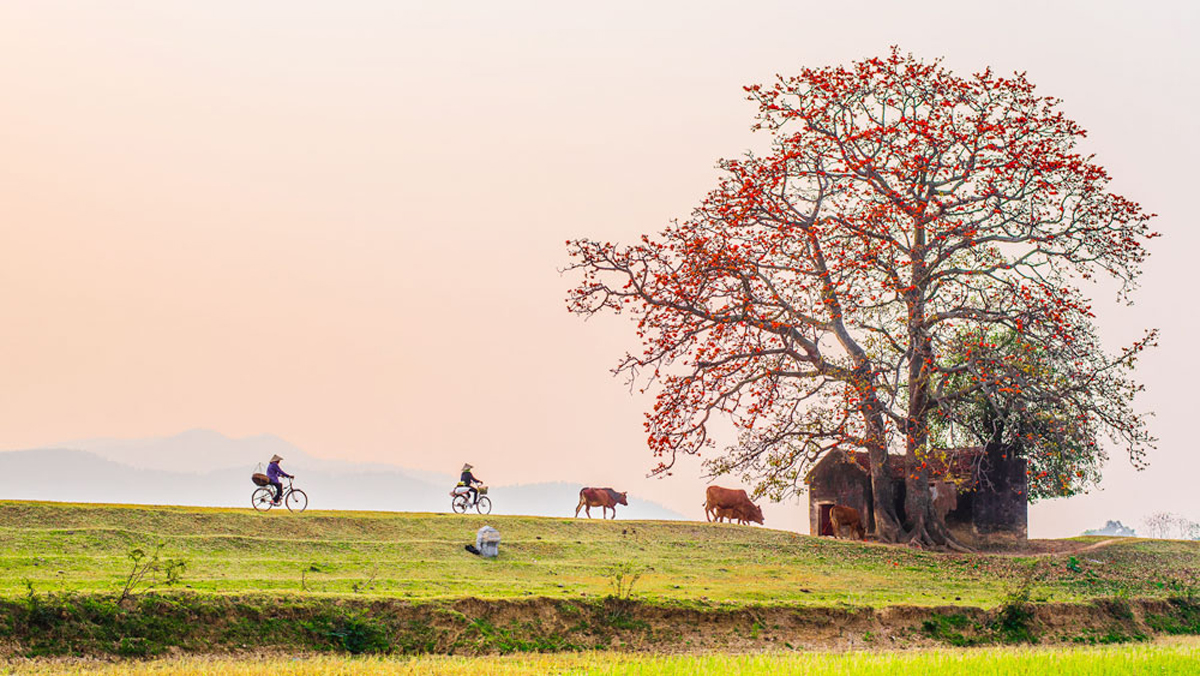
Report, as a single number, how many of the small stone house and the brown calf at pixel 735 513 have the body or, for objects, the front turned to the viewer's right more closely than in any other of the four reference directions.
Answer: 1

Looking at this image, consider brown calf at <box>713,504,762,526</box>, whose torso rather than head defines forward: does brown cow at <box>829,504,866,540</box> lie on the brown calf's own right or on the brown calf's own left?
on the brown calf's own right

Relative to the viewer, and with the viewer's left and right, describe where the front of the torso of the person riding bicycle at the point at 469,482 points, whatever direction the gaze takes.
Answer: facing to the right of the viewer

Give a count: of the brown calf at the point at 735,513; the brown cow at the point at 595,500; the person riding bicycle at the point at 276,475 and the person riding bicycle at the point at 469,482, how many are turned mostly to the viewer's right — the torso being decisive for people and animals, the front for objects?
4

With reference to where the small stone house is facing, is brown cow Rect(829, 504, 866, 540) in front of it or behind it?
in front

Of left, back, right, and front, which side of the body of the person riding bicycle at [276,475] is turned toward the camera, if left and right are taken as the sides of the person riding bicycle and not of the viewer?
right

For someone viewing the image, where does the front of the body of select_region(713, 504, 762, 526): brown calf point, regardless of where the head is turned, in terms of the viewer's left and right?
facing to the right of the viewer

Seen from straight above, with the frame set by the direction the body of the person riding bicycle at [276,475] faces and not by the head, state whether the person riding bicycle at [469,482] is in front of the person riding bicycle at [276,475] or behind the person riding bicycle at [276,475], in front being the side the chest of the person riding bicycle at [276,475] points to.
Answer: in front

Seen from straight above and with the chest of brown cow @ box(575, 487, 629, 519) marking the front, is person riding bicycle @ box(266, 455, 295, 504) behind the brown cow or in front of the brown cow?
behind

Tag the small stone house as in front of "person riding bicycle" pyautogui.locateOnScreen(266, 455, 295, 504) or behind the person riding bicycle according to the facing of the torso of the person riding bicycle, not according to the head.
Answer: in front

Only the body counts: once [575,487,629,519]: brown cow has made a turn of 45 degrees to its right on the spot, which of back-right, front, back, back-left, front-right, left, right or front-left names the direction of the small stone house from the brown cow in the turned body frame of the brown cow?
front-left

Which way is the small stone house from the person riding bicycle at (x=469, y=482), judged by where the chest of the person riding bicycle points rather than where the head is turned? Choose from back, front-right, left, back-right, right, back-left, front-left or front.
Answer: front

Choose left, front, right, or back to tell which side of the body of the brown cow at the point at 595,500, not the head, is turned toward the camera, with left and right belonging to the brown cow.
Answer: right
